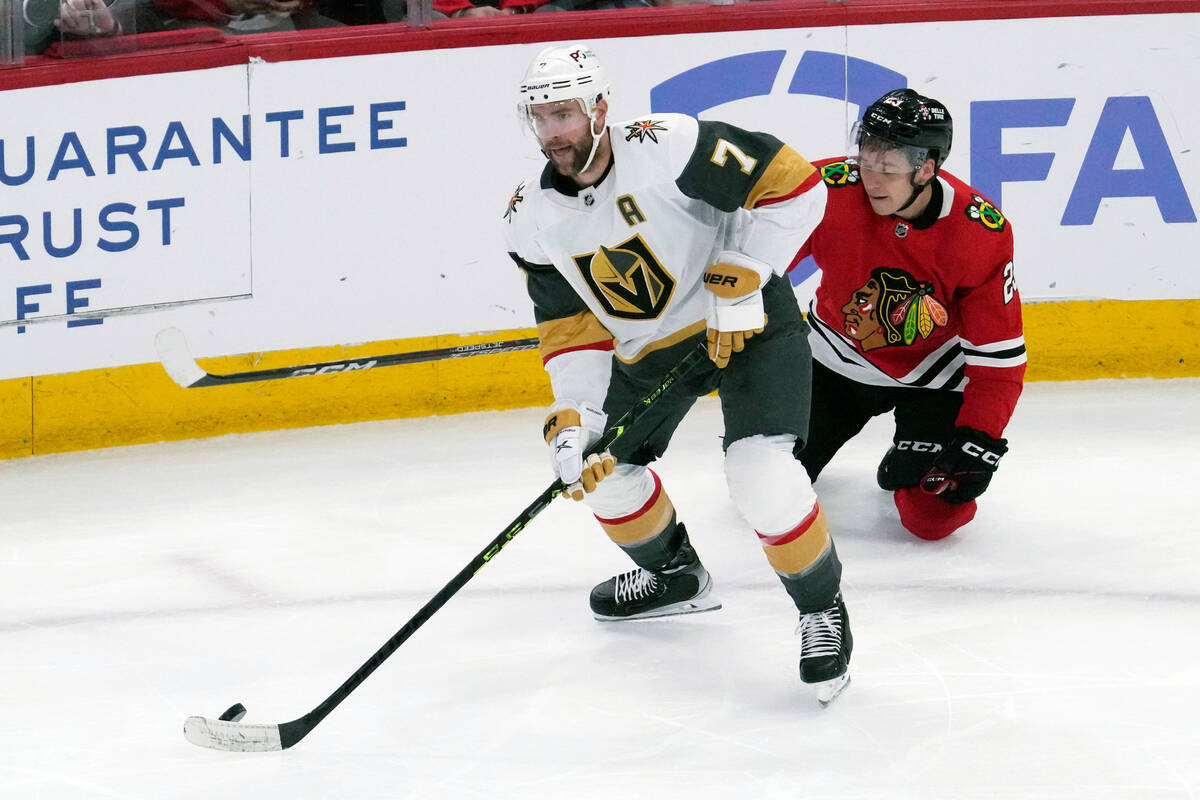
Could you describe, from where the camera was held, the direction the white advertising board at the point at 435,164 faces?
facing the viewer

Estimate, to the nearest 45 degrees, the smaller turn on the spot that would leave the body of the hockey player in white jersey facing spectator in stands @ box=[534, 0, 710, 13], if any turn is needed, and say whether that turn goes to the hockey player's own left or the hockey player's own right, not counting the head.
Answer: approximately 135° to the hockey player's own right

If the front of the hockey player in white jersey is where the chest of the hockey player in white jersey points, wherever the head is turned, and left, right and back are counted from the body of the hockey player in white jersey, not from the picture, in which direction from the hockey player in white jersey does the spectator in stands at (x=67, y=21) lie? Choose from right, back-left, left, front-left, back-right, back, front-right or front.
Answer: right

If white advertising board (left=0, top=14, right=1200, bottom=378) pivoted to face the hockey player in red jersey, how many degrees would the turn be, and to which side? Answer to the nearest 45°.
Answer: approximately 45° to its left

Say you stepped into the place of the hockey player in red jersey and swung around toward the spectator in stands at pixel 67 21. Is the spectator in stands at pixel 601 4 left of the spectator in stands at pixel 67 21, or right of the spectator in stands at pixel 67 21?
right

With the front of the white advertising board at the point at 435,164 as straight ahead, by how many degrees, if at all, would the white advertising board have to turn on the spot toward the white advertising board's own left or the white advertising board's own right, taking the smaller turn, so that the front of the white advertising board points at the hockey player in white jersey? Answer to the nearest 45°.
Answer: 0° — it already faces them

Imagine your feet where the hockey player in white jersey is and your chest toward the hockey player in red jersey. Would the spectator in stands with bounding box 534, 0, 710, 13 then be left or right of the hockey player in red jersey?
left

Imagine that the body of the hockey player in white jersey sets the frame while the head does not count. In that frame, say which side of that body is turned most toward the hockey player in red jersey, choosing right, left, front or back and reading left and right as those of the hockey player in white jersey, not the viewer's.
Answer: back

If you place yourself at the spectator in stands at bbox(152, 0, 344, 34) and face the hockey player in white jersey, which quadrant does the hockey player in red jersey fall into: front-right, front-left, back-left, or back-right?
front-left

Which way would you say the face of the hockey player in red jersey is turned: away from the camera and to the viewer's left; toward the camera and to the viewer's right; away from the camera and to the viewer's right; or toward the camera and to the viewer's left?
toward the camera and to the viewer's left

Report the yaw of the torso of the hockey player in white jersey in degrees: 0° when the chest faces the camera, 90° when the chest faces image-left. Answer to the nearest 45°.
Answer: approximately 45°

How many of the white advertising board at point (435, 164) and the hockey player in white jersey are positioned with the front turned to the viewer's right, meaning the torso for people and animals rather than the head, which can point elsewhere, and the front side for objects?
0

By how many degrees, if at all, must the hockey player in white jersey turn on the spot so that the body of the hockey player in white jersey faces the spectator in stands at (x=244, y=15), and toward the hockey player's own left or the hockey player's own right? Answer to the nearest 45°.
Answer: approximately 90° to the hockey player's own right

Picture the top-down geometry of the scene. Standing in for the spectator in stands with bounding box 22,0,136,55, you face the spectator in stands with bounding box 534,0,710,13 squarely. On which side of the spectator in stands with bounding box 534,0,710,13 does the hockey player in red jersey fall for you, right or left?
right

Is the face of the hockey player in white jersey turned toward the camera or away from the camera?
toward the camera
